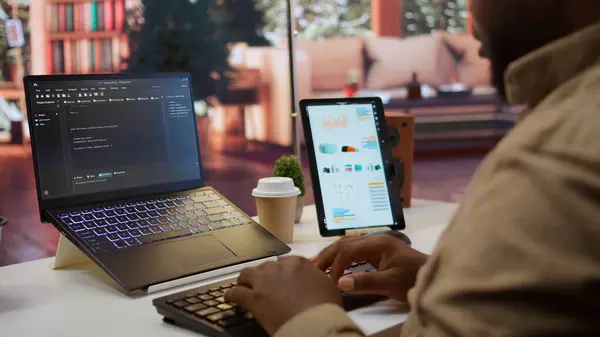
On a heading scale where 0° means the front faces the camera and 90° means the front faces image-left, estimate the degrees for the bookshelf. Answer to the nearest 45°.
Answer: approximately 0°

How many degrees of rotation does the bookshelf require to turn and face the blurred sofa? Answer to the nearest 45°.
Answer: approximately 90° to its left

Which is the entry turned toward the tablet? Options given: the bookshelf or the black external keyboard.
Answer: the bookshelf

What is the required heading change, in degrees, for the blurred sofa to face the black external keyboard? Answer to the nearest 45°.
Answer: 0° — it already faces it

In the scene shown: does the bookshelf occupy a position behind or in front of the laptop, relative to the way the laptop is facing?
behind

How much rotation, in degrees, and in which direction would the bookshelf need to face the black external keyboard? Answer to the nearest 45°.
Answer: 0° — it already faces it

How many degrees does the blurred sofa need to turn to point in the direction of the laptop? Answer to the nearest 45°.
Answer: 0° — it already faces it

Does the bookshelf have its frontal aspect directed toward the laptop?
yes

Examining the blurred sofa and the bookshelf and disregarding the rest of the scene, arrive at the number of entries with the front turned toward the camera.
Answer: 2

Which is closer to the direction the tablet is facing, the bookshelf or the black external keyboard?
the black external keyboard
